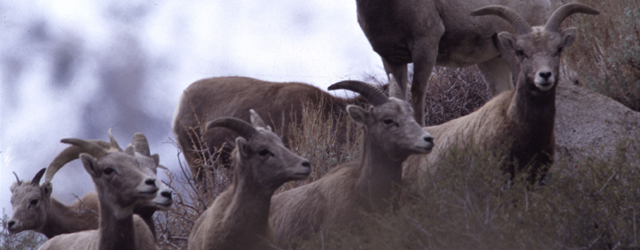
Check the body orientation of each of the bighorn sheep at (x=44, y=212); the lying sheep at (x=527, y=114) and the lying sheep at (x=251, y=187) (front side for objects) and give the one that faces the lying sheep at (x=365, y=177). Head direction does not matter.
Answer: the lying sheep at (x=251, y=187)

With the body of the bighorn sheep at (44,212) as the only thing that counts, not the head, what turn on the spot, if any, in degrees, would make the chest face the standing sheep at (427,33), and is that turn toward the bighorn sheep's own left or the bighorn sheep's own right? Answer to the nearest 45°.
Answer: approximately 180°

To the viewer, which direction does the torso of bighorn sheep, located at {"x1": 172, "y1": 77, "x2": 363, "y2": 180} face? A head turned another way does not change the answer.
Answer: to the viewer's right

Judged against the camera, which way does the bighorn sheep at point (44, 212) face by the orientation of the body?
to the viewer's left

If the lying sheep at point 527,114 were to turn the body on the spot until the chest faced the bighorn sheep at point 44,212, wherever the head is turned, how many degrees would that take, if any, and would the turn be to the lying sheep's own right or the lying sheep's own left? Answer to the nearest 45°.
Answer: approximately 135° to the lying sheep's own right

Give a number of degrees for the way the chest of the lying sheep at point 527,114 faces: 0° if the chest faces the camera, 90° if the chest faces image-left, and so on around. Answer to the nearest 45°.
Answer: approximately 315°

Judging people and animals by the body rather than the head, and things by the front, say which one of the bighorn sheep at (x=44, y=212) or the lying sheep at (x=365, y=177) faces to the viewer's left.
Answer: the bighorn sheep

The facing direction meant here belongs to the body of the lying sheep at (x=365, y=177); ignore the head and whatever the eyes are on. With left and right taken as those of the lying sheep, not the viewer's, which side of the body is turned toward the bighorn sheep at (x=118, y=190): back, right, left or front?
back

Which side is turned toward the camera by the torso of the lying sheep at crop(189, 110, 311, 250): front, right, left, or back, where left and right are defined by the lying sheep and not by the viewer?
right

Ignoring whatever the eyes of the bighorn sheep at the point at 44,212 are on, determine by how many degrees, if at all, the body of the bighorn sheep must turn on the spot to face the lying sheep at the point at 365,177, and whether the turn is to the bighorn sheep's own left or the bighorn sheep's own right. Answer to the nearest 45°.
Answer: approximately 135° to the bighorn sheep's own left

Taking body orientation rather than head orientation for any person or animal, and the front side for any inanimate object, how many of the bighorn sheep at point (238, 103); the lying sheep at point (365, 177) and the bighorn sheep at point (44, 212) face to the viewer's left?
1

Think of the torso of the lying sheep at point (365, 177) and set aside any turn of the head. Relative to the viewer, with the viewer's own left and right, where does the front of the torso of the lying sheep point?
facing to the right of the viewer
